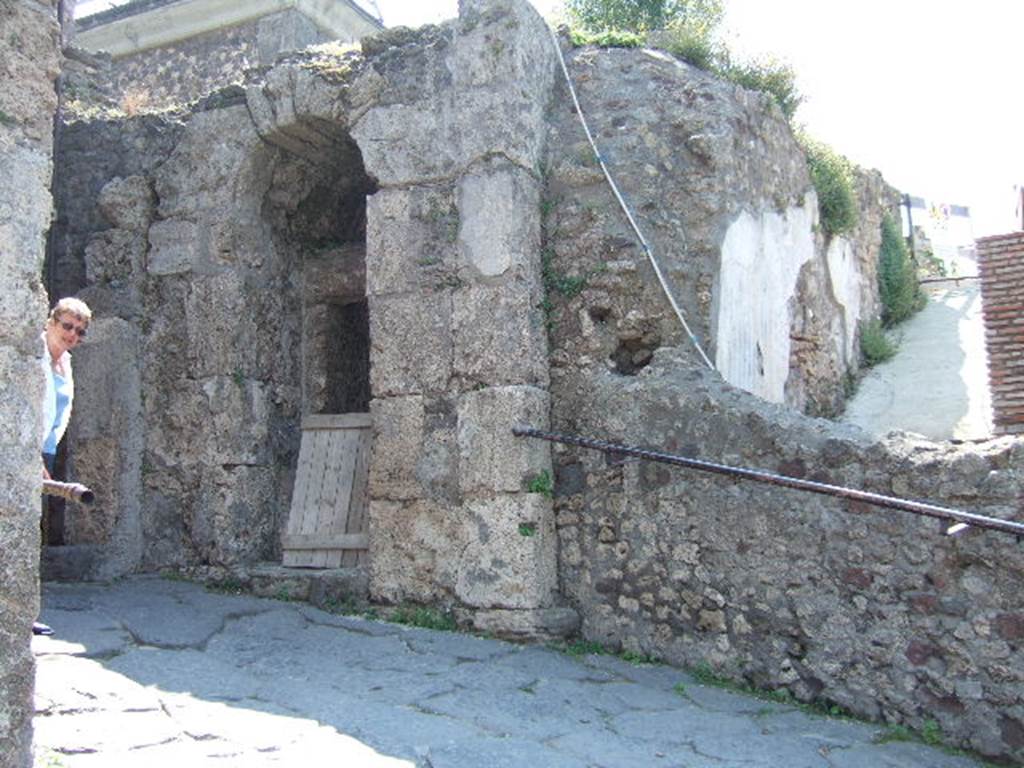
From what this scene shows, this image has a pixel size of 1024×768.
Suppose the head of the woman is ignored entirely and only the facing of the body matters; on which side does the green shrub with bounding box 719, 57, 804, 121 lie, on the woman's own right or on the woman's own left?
on the woman's own left

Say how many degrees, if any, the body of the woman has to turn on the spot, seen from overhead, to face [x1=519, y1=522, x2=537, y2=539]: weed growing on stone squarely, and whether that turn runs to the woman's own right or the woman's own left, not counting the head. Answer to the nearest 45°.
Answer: approximately 45° to the woman's own left

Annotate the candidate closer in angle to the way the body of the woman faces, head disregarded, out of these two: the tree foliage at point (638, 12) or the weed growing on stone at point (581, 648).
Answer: the weed growing on stone

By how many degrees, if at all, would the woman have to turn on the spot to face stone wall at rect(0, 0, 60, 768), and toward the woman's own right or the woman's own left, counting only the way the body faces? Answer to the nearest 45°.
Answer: approximately 45° to the woman's own right

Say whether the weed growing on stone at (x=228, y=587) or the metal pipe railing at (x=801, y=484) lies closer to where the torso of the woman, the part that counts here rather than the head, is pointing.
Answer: the metal pipe railing

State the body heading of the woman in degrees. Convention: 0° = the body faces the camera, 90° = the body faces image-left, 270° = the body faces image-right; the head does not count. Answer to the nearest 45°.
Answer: approximately 315°
